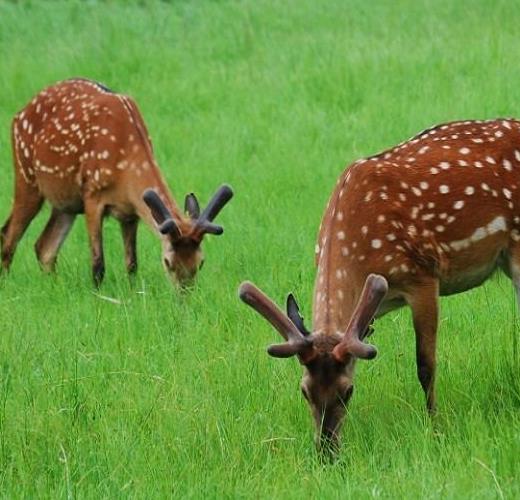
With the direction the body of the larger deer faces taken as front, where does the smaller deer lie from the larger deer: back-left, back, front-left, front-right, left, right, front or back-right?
right

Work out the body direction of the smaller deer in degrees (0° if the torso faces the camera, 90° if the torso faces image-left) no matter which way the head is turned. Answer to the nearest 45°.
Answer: approximately 315°

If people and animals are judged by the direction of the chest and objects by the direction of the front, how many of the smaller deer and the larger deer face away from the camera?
0

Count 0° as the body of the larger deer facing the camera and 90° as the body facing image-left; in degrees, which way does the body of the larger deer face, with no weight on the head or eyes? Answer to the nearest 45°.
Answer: approximately 45°

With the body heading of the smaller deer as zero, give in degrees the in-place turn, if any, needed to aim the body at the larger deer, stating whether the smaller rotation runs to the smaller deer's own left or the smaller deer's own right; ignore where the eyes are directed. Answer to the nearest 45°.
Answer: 0° — it already faces it

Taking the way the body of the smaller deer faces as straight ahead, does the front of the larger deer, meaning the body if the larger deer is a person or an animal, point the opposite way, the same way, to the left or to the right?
to the right
